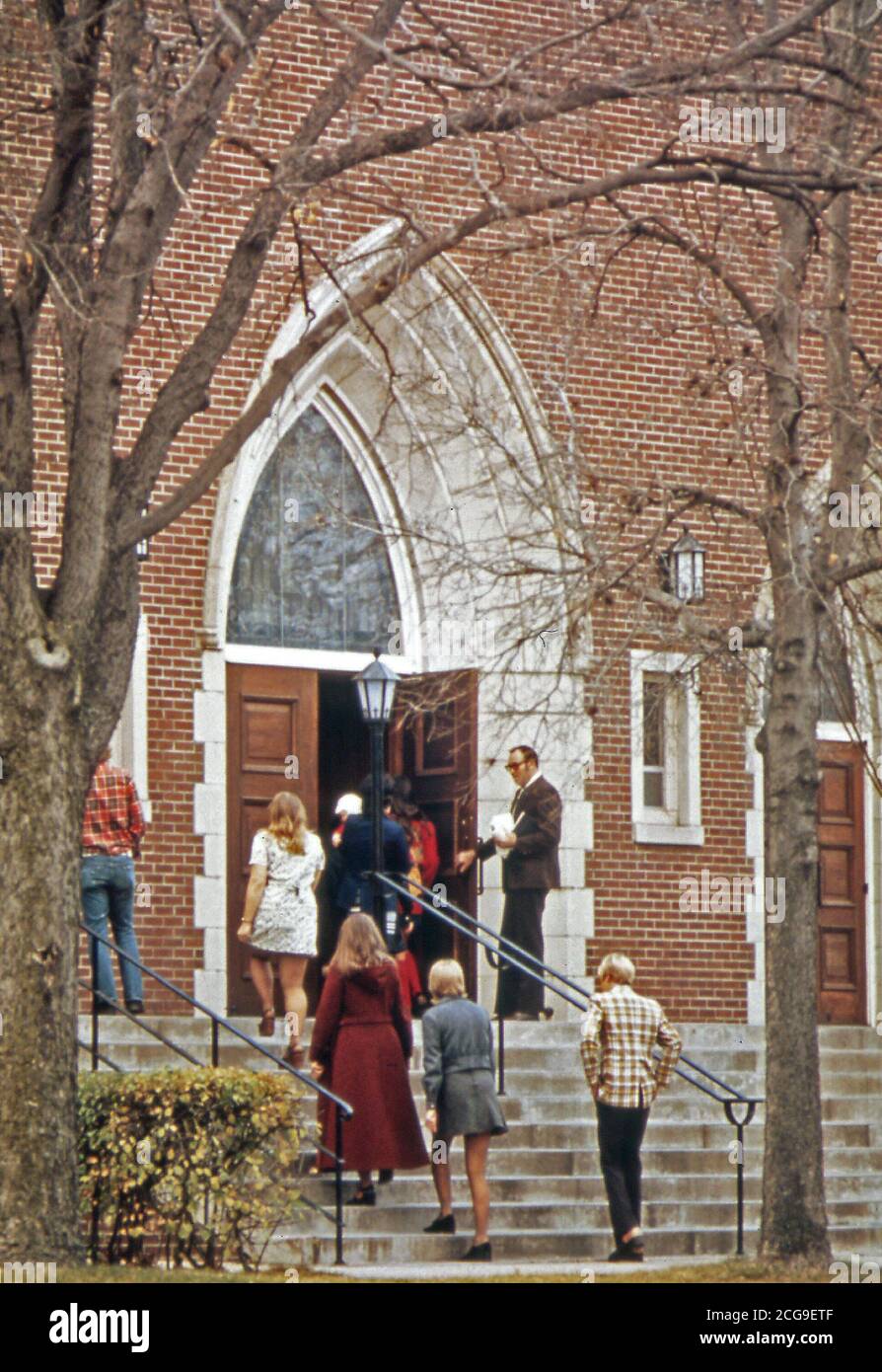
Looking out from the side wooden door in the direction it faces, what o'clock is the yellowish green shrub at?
The yellowish green shrub is roughly at 2 o'clock from the side wooden door.

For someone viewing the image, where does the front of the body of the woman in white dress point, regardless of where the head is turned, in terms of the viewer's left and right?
facing away from the viewer

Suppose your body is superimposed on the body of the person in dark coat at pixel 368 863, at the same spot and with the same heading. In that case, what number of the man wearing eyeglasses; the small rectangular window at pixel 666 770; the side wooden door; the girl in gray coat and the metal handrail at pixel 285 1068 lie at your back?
2

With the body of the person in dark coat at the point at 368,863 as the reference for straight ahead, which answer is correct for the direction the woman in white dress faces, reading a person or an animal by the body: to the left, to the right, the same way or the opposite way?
the same way

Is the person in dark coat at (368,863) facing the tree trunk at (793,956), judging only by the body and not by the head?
no

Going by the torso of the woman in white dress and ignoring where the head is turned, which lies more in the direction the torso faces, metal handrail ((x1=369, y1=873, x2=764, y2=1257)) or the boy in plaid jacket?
the metal handrail

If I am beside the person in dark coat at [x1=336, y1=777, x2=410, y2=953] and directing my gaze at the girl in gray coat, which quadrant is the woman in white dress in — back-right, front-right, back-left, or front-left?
front-right

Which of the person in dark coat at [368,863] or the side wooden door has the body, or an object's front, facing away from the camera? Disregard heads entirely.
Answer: the person in dark coat

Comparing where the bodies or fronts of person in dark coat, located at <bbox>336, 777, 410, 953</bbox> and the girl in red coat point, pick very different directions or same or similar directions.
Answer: same or similar directions

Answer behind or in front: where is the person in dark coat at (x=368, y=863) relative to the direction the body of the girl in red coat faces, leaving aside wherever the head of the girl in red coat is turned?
in front

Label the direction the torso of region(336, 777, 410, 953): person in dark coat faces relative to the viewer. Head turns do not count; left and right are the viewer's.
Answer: facing away from the viewer

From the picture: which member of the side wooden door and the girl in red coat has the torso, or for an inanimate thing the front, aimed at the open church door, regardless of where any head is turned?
the girl in red coat

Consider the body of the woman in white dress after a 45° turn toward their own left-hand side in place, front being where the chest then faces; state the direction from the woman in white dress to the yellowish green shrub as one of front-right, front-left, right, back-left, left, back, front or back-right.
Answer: back-left

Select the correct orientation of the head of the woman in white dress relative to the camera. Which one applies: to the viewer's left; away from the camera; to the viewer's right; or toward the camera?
away from the camera

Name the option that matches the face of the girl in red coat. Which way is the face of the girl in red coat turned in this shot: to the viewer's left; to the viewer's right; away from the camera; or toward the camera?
away from the camera

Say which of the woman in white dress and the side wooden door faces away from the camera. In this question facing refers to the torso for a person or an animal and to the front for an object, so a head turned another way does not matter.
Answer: the woman in white dress

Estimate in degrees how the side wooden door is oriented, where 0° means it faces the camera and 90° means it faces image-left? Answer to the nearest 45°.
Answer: approximately 315°

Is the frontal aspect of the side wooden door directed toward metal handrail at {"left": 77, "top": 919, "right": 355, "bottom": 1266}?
no

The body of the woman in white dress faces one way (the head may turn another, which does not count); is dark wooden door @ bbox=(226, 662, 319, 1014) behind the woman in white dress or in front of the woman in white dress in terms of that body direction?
in front

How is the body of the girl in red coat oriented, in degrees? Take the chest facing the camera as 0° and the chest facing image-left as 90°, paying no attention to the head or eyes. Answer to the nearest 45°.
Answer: approximately 180°

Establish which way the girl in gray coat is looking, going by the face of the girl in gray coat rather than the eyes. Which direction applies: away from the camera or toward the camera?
away from the camera
